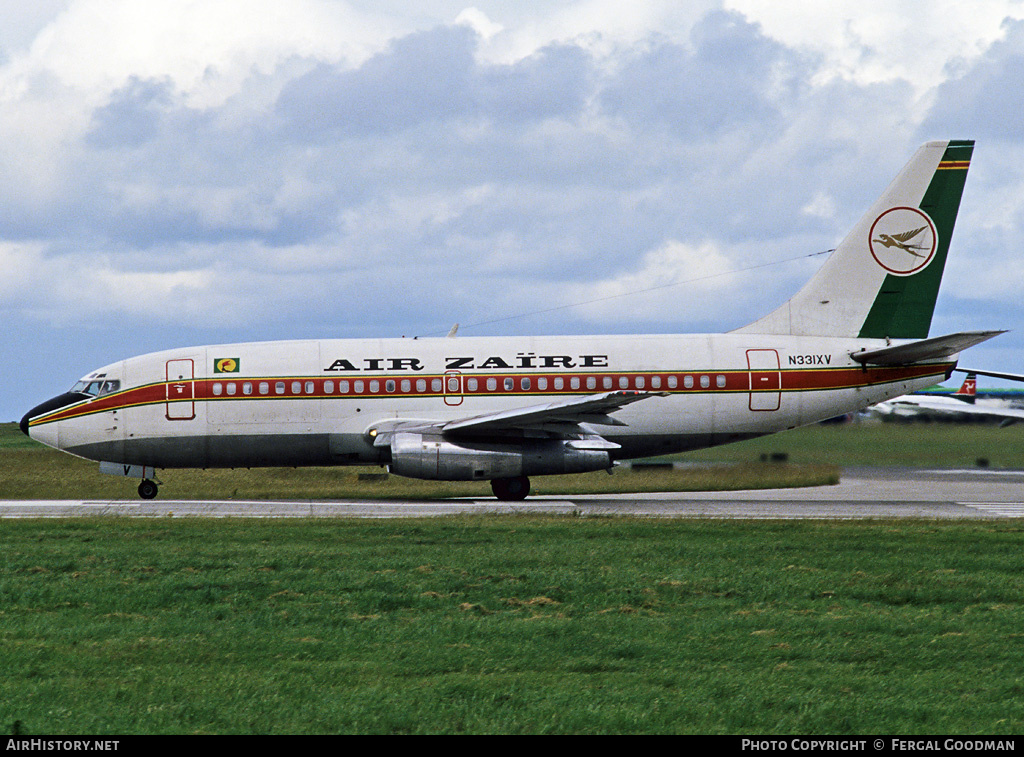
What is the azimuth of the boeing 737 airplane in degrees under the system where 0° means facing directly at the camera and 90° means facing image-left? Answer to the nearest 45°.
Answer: approximately 90°
